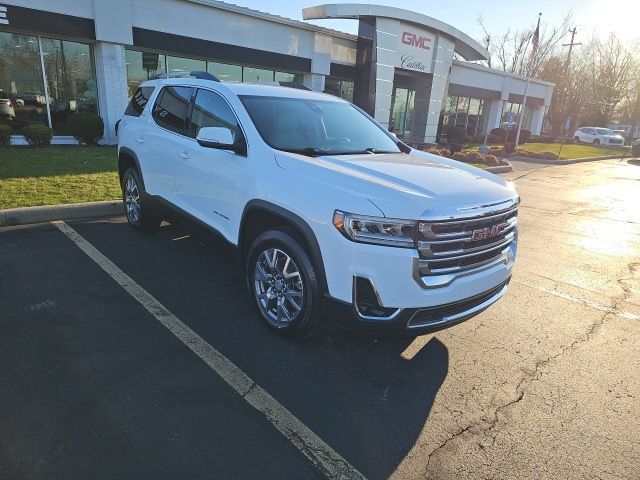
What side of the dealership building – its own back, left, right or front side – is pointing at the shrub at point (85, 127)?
right

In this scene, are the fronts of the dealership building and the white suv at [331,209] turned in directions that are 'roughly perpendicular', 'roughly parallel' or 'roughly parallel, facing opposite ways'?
roughly parallel

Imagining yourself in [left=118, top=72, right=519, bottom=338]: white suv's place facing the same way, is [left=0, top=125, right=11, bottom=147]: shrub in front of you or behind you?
behind

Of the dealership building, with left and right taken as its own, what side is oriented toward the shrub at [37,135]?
right

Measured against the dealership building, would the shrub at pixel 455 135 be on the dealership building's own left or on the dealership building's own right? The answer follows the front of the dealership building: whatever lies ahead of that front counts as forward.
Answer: on the dealership building's own left

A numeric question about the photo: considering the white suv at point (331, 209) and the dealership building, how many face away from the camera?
0

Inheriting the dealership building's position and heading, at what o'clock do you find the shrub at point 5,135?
The shrub is roughly at 3 o'clock from the dealership building.

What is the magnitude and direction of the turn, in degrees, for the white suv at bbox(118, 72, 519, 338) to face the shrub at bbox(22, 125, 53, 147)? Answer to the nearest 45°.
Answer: approximately 180°

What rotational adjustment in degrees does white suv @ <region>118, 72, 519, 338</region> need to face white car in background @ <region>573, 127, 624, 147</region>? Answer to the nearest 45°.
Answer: approximately 90° to its left

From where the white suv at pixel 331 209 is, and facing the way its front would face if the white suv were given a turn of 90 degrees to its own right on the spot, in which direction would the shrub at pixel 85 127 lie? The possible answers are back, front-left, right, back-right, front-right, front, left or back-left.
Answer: right

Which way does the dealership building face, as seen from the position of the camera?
facing the viewer and to the right of the viewer

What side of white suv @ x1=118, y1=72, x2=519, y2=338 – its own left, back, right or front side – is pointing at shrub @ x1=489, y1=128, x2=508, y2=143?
left

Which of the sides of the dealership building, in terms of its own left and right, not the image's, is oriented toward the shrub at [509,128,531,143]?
left

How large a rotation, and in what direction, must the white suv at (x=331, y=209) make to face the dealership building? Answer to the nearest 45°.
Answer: approximately 135° to its left
